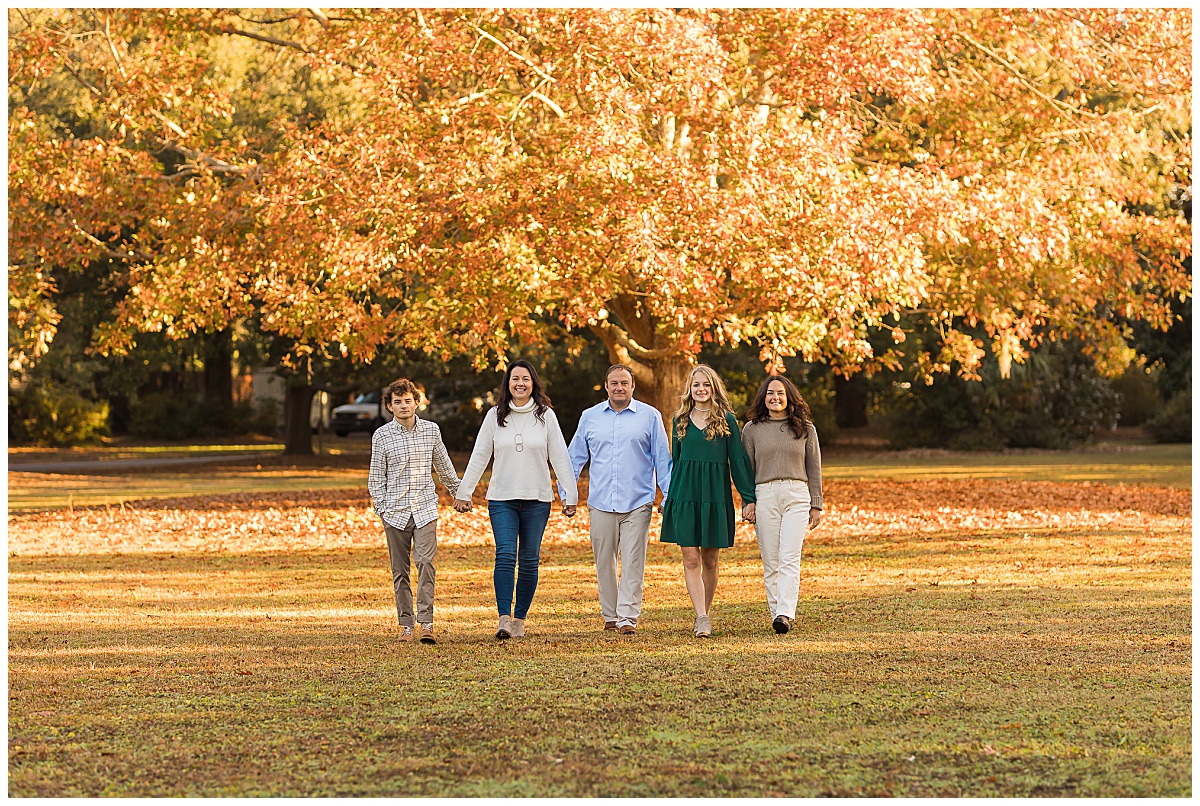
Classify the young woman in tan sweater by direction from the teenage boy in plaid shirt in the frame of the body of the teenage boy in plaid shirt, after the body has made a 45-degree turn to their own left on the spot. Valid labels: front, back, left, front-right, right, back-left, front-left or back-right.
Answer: front-left

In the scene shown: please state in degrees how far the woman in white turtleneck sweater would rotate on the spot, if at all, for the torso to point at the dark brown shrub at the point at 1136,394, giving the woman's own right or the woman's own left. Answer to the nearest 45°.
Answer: approximately 135° to the woman's own left

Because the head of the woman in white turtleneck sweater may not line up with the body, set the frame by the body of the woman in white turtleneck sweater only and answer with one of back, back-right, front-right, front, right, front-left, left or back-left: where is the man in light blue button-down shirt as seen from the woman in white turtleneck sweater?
left

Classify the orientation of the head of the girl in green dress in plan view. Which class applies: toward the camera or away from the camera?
toward the camera

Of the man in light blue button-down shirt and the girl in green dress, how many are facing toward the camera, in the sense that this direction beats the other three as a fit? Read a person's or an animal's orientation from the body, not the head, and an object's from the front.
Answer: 2

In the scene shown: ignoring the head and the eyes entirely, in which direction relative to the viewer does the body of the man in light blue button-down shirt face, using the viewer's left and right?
facing the viewer

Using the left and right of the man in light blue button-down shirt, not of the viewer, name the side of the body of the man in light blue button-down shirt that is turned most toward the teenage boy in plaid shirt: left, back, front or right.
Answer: right

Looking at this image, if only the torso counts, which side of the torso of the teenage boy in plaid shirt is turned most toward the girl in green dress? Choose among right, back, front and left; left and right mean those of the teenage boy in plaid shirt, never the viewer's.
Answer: left

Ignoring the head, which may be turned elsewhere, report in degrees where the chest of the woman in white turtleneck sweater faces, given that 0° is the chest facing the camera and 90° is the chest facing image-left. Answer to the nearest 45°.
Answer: approximately 0°

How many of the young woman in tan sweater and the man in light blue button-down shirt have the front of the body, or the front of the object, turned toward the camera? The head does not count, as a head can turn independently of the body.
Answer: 2

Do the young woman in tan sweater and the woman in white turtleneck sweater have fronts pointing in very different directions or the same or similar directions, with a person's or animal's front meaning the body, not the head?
same or similar directions

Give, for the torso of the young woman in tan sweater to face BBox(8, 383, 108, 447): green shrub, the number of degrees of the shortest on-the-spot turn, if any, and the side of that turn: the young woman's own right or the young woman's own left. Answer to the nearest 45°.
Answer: approximately 135° to the young woman's own right

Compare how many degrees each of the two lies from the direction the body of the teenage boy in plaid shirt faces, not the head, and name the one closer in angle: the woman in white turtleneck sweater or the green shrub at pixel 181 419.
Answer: the woman in white turtleneck sweater

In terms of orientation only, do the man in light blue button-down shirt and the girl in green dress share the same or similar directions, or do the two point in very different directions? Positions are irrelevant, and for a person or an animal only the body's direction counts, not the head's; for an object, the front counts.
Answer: same or similar directions

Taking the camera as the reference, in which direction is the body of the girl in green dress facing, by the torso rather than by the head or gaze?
toward the camera

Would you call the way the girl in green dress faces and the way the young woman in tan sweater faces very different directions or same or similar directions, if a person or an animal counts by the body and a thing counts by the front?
same or similar directions

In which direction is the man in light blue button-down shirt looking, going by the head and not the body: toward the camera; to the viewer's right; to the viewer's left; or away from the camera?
toward the camera

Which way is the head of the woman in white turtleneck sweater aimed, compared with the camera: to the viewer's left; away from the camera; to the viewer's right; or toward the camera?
toward the camera

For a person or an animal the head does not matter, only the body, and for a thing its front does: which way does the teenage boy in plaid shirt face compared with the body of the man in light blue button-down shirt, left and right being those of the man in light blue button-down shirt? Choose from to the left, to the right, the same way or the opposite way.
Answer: the same way

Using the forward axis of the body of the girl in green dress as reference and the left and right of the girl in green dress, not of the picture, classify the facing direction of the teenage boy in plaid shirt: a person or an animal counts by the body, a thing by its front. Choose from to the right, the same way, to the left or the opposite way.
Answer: the same way
